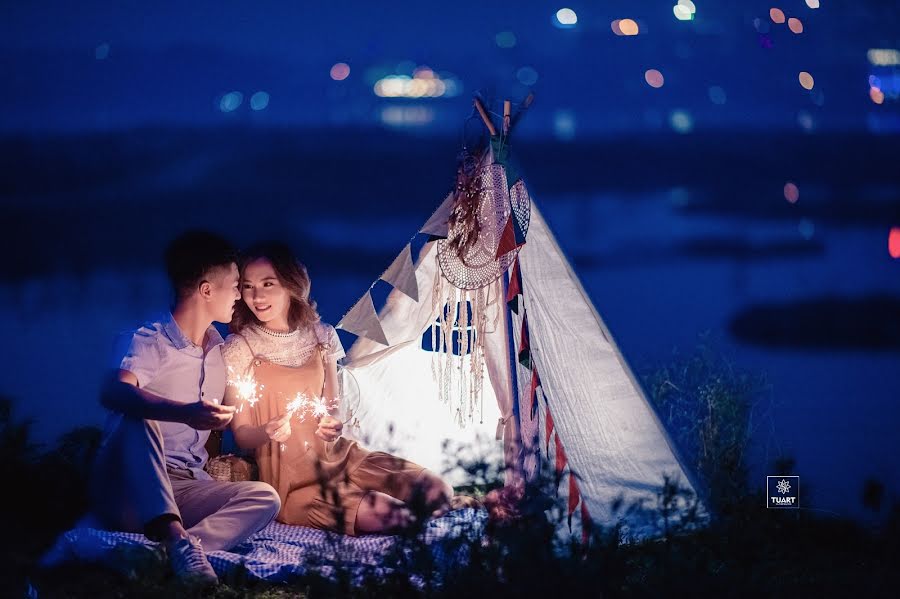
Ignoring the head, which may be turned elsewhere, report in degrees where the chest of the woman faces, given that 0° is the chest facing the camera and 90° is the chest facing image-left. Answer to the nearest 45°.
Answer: approximately 0°

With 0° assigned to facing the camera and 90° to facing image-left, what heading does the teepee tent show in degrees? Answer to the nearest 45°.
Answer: approximately 45°

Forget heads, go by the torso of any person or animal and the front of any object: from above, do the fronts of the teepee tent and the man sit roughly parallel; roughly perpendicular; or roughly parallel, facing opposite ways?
roughly perpendicular

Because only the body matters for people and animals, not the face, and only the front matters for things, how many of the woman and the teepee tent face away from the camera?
0

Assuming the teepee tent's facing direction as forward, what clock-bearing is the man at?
The man is roughly at 1 o'clock from the teepee tent.

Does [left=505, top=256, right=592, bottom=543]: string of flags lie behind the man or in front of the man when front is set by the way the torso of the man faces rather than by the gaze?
in front

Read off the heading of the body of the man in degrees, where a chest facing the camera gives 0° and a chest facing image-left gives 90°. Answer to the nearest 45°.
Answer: approximately 315°

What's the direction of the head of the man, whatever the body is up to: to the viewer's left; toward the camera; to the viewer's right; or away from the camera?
to the viewer's right

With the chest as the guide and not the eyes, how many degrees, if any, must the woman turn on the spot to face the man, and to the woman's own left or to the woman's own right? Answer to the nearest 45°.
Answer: approximately 45° to the woman's own right

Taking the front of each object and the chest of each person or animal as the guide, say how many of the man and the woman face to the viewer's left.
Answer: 0
